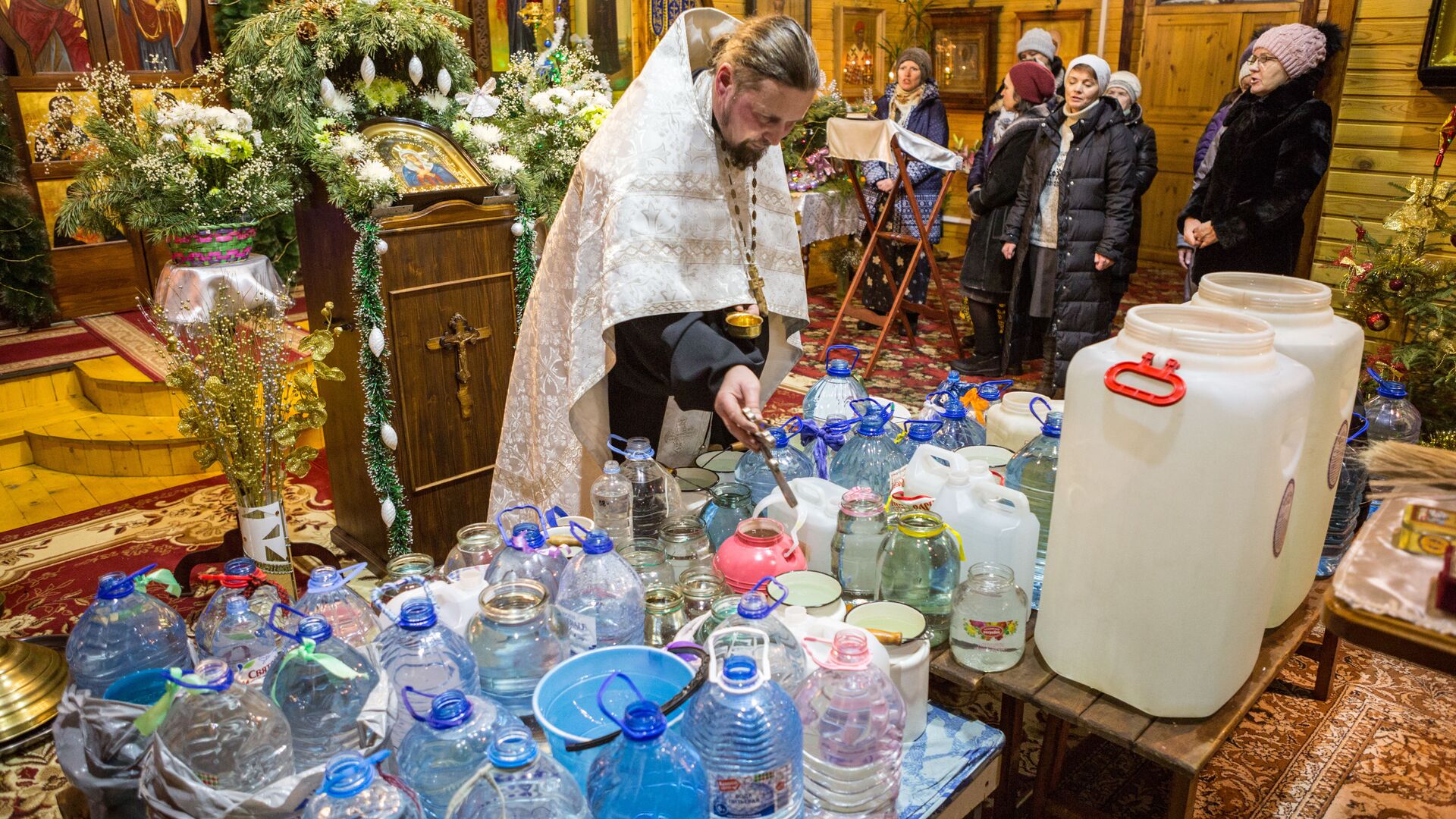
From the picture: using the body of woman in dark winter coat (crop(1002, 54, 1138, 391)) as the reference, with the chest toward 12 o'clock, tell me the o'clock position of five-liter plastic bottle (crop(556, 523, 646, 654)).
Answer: The five-liter plastic bottle is roughly at 11 o'clock from the woman in dark winter coat.

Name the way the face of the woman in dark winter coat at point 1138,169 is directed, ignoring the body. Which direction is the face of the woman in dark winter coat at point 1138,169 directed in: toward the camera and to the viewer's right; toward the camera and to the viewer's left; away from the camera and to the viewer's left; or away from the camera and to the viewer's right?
toward the camera and to the viewer's left

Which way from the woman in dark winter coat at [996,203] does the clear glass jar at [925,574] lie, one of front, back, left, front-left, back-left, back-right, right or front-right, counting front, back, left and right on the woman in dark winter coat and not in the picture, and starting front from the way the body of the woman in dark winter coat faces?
left

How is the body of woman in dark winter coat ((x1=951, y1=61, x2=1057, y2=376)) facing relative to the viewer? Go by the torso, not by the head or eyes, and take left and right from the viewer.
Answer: facing to the left of the viewer

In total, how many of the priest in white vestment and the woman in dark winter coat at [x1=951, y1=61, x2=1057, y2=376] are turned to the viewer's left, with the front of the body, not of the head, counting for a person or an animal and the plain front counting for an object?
1

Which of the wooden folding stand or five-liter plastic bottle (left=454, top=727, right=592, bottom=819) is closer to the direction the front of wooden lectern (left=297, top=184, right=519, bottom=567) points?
the five-liter plastic bottle

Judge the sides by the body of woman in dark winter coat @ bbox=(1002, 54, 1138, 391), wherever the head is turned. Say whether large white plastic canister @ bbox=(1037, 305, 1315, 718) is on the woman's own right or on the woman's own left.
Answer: on the woman's own left

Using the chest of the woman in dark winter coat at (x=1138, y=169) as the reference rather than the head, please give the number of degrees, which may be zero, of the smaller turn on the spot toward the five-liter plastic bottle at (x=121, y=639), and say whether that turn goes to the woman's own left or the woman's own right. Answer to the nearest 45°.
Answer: approximately 45° to the woman's own left

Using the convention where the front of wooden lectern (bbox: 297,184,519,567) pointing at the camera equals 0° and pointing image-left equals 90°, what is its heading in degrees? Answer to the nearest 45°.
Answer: approximately 315°

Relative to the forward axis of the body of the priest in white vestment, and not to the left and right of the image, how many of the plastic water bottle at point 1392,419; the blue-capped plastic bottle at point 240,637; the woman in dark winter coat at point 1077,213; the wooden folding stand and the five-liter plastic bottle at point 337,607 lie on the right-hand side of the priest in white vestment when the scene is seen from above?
2

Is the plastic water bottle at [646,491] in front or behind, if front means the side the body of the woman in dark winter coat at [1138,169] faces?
in front

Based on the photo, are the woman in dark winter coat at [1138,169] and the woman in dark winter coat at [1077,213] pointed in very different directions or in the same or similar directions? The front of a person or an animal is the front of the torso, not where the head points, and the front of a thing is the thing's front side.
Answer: same or similar directions

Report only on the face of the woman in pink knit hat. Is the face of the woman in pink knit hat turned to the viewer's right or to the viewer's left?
to the viewer's left

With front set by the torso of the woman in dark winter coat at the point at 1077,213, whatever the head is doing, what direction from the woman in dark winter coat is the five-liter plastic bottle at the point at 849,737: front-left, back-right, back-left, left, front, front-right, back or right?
front-left

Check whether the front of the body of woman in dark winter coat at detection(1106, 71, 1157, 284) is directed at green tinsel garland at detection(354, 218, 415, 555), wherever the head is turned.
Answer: yes

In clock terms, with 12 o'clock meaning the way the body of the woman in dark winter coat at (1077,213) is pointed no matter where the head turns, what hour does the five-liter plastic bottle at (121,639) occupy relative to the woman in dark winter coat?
The five-liter plastic bottle is roughly at 11 o'clock from the woman in dark winter coat.

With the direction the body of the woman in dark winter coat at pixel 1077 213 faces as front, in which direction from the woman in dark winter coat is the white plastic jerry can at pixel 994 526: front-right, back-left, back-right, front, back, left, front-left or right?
front-left

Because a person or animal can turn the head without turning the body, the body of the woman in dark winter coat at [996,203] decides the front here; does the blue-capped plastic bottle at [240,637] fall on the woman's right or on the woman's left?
on the woman's left

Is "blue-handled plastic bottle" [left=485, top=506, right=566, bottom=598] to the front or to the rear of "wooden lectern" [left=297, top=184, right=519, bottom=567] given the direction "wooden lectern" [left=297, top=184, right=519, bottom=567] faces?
to the front

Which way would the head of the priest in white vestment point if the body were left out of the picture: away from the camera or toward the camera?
toward the camera
